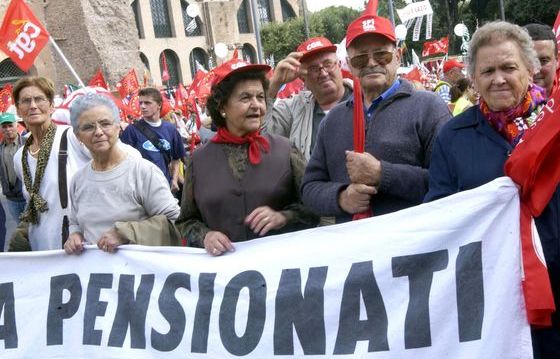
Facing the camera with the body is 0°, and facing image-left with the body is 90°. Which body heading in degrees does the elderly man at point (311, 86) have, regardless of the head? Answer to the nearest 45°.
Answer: approximately 0°

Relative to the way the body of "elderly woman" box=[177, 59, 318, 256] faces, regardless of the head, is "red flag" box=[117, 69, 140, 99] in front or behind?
behind

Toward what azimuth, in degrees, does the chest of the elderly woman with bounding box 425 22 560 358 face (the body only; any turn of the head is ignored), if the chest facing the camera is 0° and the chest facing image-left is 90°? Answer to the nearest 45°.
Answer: approximately 0°

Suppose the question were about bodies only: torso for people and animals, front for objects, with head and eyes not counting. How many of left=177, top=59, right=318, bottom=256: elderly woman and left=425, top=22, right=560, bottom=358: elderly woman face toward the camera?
2

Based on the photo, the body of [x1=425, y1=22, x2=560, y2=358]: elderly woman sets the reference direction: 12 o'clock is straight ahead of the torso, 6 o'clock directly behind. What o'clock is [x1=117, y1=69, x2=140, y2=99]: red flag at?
The red flag is roughly at 5 o'clock from the elderly woman.

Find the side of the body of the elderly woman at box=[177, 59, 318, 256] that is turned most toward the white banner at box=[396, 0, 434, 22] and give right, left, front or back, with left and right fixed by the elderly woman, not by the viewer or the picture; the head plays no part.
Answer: back

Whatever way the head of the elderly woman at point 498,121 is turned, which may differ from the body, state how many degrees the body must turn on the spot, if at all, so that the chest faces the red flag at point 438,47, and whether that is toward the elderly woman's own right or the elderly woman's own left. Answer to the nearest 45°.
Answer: approximately 180°

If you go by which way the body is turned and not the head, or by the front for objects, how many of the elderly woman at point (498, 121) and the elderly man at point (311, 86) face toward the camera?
2
